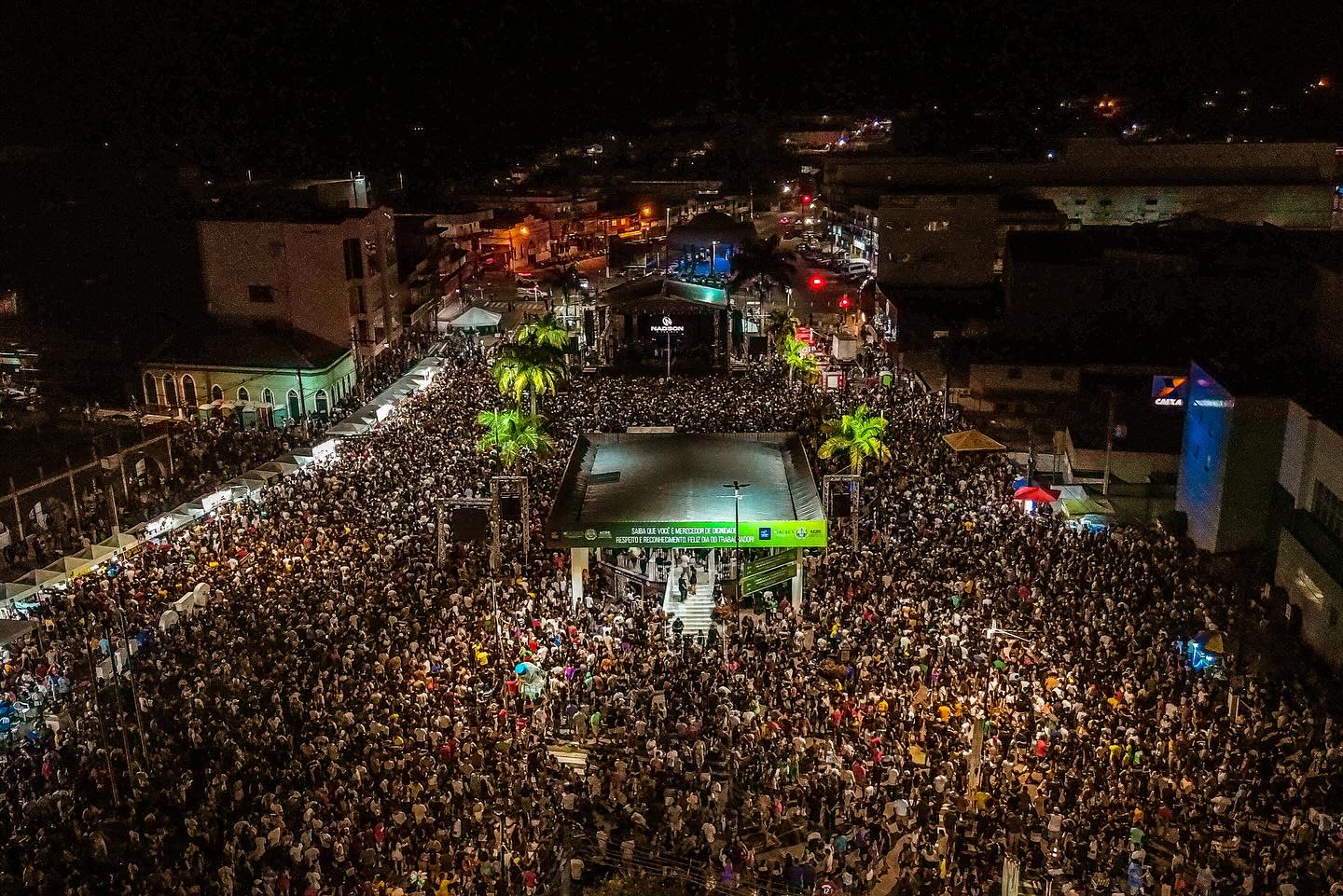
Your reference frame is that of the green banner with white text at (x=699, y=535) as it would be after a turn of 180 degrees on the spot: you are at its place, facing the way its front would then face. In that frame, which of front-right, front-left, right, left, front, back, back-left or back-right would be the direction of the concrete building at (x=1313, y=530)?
right

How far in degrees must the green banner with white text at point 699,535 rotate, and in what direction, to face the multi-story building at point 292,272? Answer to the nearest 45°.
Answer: approximately 135° to its right

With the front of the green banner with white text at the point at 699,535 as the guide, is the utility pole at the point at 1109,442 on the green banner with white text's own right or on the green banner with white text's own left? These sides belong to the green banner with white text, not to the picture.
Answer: on the green banner with white text's own left

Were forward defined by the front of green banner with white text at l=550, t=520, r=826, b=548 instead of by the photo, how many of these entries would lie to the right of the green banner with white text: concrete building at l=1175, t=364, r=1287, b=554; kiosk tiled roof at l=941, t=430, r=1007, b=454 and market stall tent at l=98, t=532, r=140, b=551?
1

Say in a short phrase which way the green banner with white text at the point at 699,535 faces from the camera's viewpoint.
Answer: facing the viewer

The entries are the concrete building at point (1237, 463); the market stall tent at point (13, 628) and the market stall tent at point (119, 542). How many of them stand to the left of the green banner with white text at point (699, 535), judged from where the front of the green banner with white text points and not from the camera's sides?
1

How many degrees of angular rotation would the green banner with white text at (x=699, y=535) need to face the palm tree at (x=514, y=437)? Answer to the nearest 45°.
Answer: approximately 135° to its right

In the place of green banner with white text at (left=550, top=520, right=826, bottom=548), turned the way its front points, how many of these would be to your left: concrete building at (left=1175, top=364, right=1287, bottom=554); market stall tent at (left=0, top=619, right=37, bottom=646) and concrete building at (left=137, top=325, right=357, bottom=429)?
1

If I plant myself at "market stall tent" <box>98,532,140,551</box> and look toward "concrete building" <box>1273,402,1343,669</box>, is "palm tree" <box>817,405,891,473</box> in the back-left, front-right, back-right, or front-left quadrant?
front-left

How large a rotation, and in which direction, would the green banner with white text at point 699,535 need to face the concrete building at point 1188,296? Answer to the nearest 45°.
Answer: approximately 135° to its left

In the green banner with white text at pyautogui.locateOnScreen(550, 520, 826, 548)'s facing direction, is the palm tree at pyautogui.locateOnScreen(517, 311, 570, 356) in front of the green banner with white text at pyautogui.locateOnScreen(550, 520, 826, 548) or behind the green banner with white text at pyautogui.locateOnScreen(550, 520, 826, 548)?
behind

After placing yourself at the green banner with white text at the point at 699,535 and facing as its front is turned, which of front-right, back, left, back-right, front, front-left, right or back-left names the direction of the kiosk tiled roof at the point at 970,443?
back-left

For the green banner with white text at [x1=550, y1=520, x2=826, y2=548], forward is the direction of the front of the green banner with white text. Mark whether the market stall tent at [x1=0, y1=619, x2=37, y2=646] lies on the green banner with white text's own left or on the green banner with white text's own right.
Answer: on the green banner with white text's own right

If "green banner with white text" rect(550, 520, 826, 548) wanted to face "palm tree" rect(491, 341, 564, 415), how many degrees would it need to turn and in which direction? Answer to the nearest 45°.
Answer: approximately 180°

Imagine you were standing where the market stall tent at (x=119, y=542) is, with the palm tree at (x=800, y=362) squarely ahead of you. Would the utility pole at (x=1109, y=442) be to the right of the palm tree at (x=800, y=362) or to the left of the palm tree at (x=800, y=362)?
right

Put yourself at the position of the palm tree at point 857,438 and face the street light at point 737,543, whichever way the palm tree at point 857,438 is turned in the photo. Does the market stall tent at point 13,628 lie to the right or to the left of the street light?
right

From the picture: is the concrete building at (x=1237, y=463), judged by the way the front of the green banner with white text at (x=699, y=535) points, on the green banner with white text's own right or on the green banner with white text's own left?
on the green banner with white text's own left

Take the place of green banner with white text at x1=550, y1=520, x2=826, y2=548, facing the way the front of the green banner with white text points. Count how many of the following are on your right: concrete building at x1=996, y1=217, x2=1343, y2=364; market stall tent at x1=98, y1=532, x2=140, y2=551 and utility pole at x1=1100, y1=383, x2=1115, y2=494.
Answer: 1

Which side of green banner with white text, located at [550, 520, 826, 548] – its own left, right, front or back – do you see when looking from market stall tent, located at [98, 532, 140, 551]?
right

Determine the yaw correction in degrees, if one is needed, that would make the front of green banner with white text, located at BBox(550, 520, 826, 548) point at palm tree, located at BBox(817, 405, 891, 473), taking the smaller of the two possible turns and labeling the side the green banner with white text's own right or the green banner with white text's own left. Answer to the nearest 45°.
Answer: approximately 135° to the green banner with white text's own left
